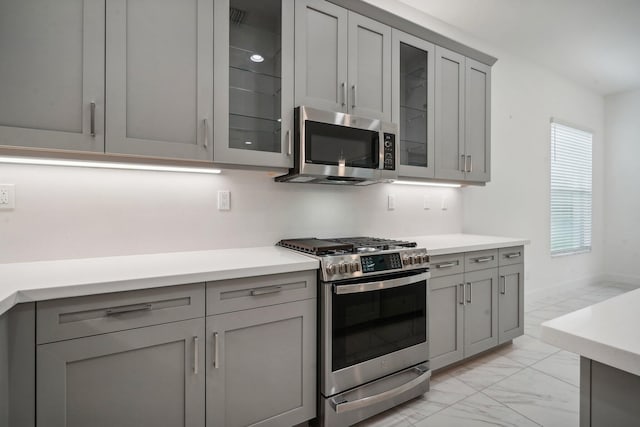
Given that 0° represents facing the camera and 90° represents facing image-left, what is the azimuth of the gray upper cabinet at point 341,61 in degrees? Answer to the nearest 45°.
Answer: approximately 315°

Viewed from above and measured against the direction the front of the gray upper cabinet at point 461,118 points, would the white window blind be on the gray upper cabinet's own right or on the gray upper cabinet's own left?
on the gray upper cabinet's own left

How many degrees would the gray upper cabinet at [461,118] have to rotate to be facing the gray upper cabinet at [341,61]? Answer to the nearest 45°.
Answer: approximately 90° to its right

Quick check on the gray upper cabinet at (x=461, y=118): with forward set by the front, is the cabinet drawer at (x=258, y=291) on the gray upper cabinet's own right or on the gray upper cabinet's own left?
on the gray upper cabinet's own right

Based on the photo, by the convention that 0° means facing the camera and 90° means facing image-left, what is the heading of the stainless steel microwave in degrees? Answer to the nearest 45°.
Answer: approximately 315°

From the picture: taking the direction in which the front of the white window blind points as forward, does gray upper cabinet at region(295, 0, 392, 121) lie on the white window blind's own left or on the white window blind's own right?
on the white window blind's own right

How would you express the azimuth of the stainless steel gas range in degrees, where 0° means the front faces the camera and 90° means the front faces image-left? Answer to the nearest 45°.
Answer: approximately 315°

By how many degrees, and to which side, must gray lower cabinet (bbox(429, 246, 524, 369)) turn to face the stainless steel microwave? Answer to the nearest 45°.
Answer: approximately 90° to its right
